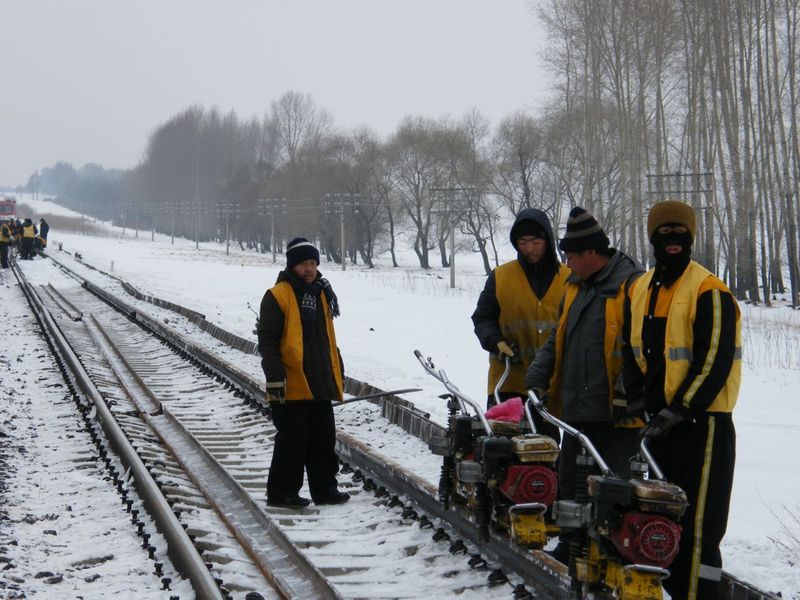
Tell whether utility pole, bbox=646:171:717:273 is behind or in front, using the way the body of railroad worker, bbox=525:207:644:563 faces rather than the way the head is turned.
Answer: behind

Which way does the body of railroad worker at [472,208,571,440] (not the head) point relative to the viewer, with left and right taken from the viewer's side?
facing the viewer

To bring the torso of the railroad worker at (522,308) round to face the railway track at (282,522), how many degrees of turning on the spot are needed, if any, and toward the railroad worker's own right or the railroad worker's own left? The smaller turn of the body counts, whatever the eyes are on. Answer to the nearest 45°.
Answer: approximately 90° to the railroad worker's own right

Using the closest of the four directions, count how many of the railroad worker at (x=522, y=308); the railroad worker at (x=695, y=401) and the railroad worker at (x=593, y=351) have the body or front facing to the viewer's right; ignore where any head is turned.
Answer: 0

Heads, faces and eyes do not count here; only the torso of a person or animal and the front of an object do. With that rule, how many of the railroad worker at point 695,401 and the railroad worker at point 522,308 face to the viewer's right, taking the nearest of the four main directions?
0

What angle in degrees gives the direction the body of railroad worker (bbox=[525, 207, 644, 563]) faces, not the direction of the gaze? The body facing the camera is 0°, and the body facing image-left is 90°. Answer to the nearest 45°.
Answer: approximately 45°

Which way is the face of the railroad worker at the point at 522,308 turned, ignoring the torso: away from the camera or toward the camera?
toward the camera

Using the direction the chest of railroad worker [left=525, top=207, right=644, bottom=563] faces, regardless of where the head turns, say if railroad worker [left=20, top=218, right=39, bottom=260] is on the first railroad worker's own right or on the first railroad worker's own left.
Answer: on the first railroad worker's own right

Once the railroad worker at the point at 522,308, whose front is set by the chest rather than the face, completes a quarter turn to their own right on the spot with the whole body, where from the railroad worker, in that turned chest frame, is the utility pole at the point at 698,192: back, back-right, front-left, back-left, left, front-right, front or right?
right

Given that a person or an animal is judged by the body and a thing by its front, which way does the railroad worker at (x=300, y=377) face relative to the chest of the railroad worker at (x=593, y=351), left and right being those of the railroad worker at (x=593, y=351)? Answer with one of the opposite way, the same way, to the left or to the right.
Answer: to the left

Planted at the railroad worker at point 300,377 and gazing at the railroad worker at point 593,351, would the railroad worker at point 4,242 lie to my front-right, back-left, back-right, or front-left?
back-left

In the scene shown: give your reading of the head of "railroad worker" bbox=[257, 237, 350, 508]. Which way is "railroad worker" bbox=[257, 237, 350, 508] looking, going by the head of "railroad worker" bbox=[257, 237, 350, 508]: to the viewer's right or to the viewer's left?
to the viewer's right

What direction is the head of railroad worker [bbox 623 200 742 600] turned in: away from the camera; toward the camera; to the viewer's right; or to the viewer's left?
toward the camera

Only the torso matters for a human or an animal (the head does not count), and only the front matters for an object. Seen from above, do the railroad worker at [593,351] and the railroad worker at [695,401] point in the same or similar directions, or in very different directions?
same or similar directions

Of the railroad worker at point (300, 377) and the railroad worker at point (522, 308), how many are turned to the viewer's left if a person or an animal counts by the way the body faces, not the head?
0

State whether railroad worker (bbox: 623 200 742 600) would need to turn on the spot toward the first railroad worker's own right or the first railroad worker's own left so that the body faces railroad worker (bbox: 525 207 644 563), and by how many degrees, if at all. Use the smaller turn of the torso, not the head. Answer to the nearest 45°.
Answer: approximately 90° to the first railroad worker's own right
